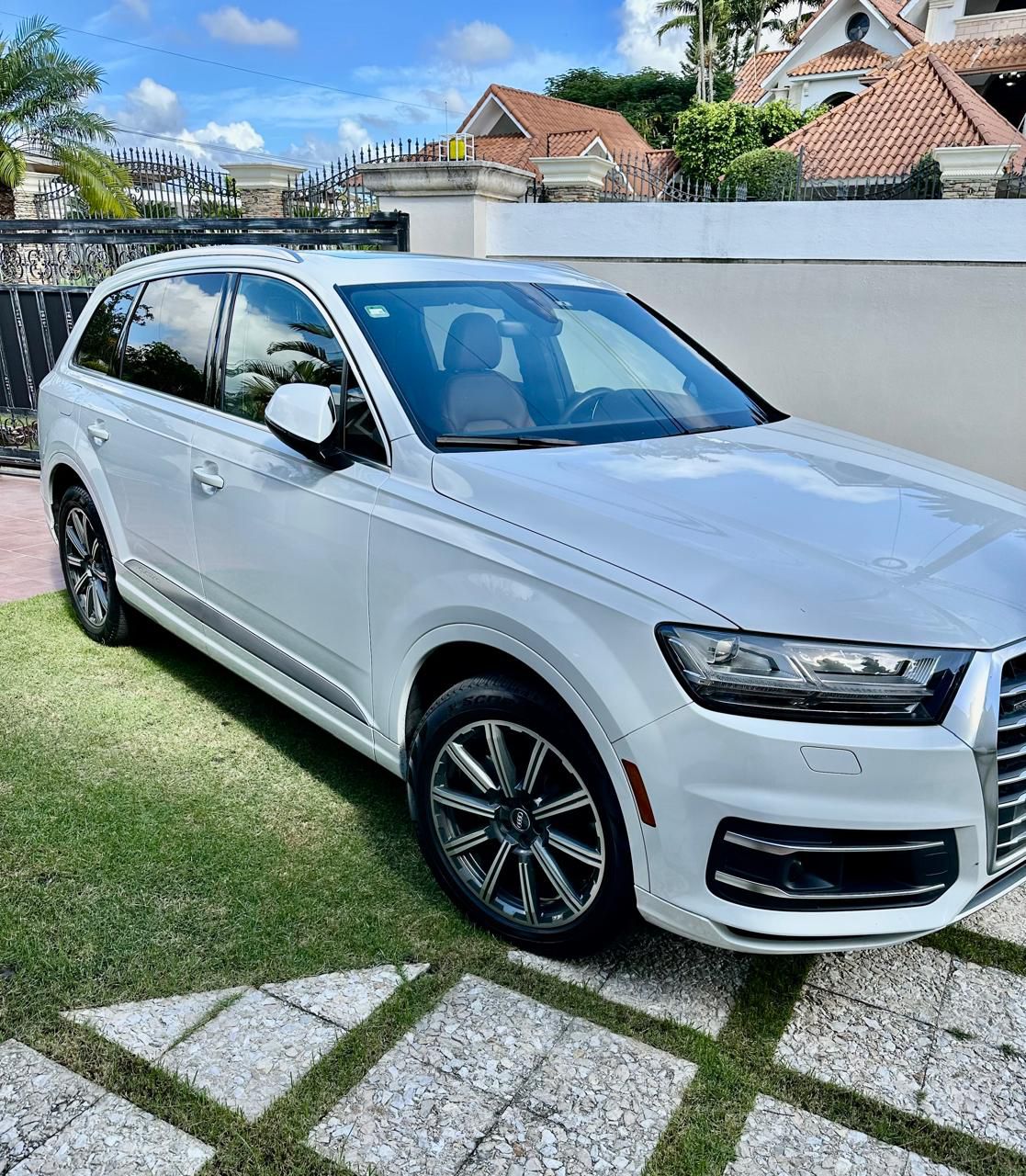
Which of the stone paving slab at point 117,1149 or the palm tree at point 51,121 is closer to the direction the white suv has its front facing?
the stone paving slab

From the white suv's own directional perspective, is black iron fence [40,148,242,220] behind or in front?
behind

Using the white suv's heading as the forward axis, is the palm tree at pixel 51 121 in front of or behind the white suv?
behind

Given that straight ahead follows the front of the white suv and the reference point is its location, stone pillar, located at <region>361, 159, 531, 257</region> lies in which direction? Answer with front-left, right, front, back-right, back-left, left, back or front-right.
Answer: back-left

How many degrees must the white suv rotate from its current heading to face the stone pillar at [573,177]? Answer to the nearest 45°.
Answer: approximately 135° to its left

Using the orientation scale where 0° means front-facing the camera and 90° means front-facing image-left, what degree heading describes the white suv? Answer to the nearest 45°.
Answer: approximately 315°

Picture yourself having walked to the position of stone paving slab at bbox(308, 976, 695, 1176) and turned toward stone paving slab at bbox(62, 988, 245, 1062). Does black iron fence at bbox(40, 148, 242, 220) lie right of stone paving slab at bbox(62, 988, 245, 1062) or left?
right

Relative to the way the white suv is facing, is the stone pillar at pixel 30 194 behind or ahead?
behind

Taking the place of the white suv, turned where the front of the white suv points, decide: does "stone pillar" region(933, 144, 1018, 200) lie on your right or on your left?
on your left
